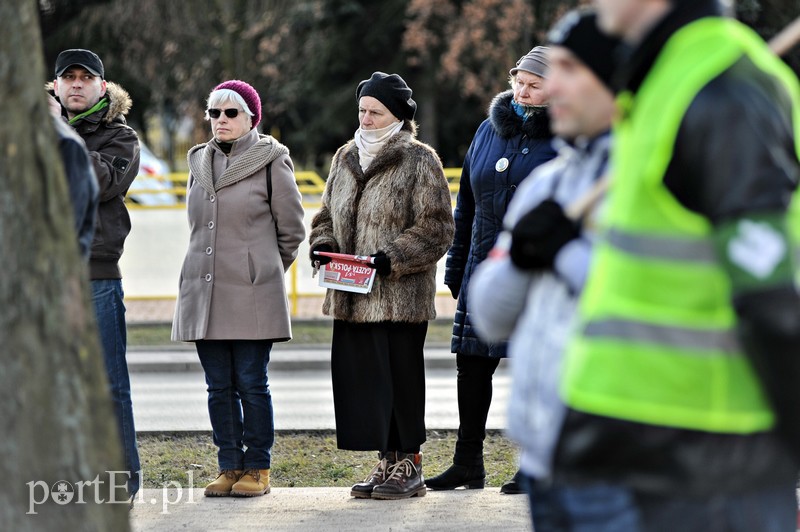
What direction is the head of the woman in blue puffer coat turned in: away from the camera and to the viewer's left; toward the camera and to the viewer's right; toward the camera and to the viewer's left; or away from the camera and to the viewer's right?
toward the camera and to the viewer's left

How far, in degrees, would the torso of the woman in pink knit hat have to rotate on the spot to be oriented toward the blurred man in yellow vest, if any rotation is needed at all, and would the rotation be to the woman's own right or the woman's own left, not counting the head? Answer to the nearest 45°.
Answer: approximately 45° to the woman's own left

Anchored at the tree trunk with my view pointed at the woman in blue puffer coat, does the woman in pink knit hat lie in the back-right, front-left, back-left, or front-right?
front-left

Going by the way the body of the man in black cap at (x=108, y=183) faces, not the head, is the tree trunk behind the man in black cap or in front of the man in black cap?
in front

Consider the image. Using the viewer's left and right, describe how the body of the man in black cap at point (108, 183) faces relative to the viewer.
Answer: facing the viewer and to the left of the viewer

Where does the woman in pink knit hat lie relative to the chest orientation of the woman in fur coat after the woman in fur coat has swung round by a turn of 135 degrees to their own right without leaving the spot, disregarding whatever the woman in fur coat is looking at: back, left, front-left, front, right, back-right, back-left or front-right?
left

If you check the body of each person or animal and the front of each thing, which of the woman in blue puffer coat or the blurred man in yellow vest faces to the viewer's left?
the blurred man in yellow vest

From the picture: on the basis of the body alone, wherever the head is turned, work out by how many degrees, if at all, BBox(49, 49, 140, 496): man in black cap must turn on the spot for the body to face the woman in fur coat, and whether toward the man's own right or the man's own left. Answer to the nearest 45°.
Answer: approximately 135° to the man's own left

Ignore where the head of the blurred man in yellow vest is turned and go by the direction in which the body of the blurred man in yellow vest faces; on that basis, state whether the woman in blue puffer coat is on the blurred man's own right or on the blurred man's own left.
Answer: on the blurred man's own right

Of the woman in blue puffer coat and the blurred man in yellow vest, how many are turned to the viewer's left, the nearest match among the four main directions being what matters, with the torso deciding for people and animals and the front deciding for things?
1

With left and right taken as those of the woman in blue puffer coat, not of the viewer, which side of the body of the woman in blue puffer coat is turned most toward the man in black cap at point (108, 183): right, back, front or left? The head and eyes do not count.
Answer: right

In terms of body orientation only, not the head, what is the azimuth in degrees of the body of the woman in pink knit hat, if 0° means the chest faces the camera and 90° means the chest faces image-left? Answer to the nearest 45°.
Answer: approximately 45°

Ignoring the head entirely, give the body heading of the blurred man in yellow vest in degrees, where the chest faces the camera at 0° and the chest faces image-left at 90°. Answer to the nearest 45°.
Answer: approximately 90°

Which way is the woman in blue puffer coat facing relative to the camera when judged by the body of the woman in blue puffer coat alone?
toward the camera

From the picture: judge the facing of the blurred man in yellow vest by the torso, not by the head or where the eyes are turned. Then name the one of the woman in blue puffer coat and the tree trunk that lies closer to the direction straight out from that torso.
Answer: the tree trunk

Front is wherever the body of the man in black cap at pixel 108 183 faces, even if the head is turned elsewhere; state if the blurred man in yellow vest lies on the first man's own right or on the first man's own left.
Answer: on the first man's own left
